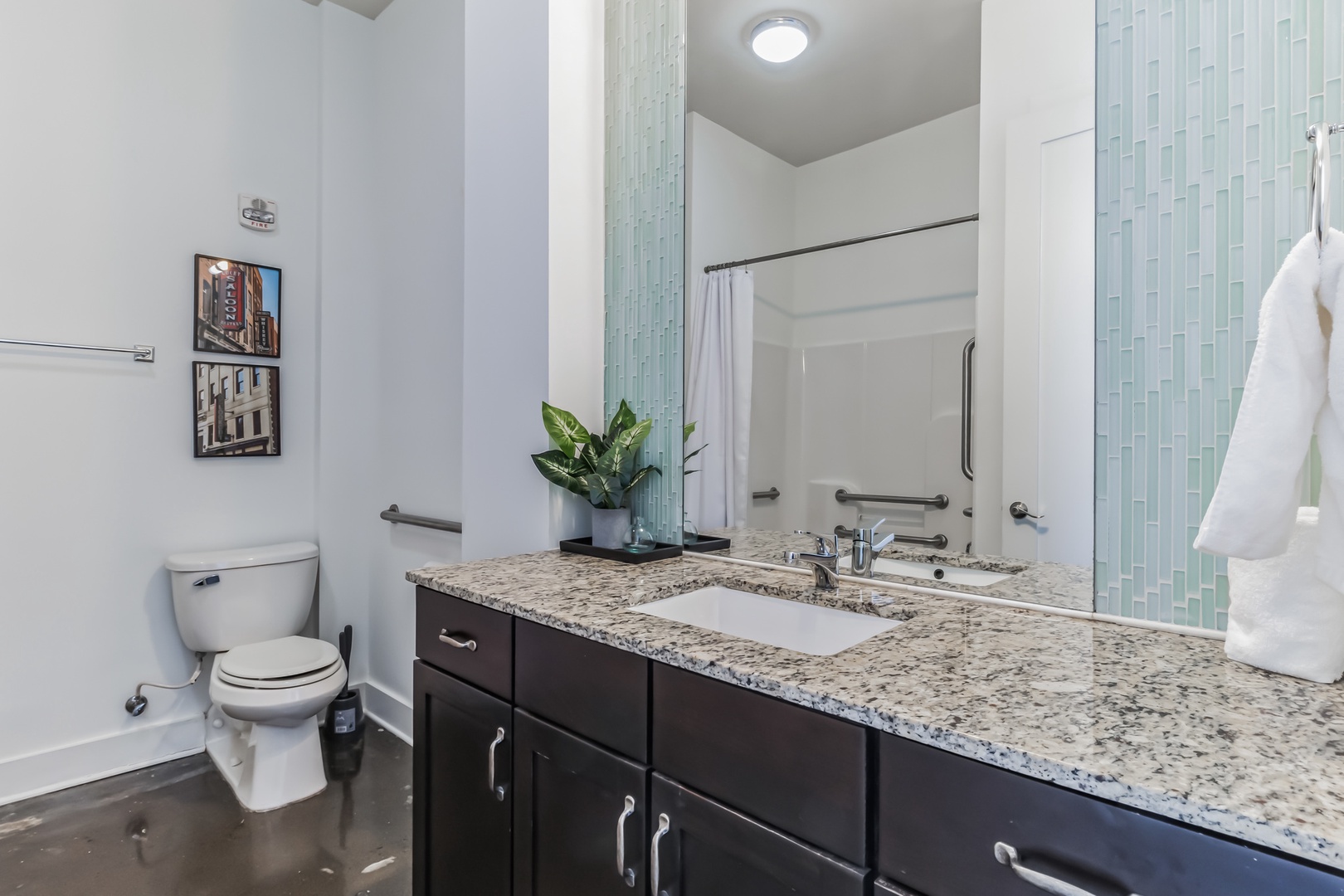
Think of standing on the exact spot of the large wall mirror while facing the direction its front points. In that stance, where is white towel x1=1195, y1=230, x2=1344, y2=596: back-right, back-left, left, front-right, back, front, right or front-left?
left

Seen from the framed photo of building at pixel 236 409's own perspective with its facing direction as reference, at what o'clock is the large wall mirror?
The large wall mirror is roughly at 11 o'clock from the framed photo of building.

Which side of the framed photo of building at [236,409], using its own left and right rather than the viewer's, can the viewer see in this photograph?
front

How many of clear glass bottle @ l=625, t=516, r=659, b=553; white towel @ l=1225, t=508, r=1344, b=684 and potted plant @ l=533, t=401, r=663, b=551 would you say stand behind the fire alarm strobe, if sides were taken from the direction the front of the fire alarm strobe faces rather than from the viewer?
0

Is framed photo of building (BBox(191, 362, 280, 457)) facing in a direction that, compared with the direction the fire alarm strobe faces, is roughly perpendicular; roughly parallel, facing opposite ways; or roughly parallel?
roughly parallel

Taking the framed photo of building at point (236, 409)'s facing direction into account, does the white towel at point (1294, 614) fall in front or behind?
in front

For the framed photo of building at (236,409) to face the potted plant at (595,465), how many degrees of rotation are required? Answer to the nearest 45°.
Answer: approximately 45° to its left

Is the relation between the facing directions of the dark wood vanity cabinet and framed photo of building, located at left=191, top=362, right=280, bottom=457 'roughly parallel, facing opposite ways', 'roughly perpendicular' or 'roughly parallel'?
roughly perpendicular

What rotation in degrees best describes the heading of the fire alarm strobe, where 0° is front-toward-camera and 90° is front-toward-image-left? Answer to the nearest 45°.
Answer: approximately 0°

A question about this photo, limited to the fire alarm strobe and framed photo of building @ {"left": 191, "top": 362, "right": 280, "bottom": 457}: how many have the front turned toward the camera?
2

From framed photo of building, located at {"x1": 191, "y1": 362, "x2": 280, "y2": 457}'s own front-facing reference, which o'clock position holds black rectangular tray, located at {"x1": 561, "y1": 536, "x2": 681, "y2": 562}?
The black rectangular tray is roughly at 11 o'clock from the framed photo of building.

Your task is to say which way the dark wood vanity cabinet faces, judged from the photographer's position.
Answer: facing the viewer and to the left of the viewer

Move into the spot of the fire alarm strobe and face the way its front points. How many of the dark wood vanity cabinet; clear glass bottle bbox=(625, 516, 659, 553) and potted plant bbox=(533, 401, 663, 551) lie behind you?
0

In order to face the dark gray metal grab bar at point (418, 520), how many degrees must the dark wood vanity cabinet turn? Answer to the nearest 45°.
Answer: approximately 90° to its right
